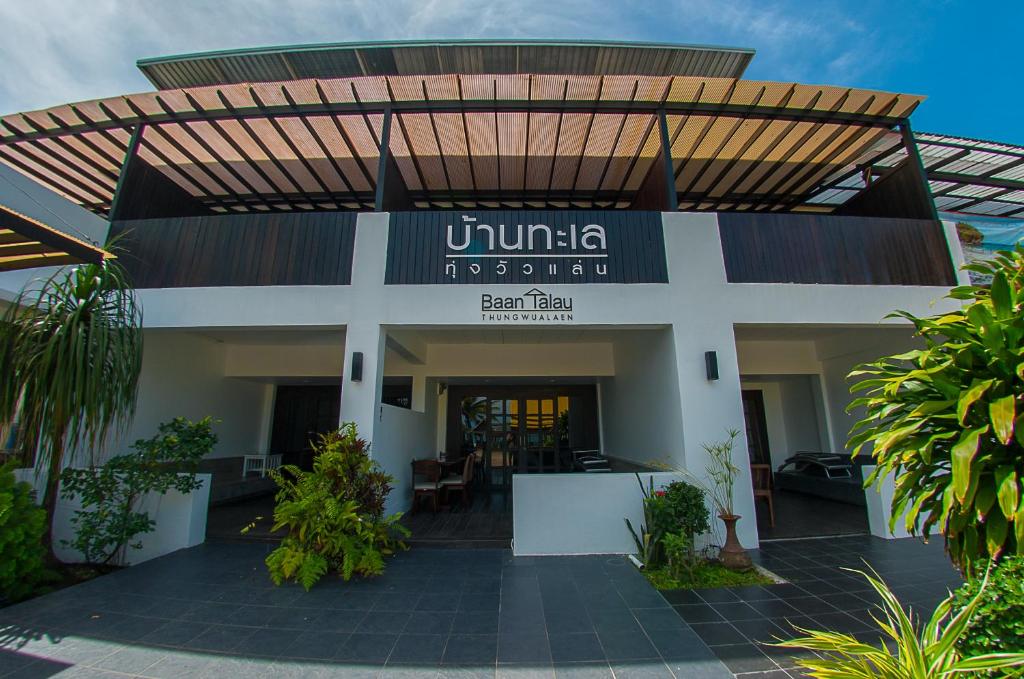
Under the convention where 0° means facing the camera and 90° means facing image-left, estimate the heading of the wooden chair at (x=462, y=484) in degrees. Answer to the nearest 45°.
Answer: approximately 90°

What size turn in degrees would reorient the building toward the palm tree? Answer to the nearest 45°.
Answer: approximately 90° to its right

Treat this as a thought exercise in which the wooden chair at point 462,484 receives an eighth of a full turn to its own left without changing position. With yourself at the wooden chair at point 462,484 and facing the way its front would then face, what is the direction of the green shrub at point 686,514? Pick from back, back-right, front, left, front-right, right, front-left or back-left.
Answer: left

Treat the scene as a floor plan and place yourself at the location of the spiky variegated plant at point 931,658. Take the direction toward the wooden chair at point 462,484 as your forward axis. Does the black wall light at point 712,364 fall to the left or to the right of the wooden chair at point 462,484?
right

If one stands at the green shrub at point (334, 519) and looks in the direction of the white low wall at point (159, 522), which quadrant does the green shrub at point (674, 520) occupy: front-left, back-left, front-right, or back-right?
back-right

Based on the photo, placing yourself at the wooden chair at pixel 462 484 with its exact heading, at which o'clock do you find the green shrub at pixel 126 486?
The green shrub is roughly at 11 o'clock from the wooden chair.

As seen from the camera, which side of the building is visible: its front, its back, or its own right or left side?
front

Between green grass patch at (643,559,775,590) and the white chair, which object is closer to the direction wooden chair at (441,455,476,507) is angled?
the white chair

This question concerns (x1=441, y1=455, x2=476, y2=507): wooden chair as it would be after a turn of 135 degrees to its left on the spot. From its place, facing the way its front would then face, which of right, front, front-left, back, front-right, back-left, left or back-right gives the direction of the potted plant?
front

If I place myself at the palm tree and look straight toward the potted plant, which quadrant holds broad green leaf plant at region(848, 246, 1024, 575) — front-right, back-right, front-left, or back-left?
front-right

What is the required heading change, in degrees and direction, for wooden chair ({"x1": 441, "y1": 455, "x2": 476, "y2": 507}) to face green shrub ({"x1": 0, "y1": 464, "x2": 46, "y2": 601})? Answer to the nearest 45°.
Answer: approximately 45° to its left

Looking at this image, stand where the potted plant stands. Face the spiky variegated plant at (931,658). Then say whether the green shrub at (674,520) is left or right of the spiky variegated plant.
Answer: right
